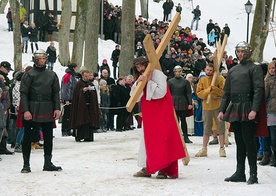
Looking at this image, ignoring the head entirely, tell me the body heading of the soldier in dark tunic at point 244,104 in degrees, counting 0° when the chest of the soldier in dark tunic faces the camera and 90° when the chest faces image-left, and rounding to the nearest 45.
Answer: approximately 45°

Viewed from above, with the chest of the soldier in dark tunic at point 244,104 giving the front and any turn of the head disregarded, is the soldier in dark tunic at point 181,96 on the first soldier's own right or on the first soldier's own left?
on the first soldier's own right

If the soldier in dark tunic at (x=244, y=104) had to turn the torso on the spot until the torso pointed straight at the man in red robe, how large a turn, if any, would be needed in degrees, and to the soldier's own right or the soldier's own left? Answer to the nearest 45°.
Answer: approximately 45° to the soldier's own right

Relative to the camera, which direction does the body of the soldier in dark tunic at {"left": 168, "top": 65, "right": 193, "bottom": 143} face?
toward the camera

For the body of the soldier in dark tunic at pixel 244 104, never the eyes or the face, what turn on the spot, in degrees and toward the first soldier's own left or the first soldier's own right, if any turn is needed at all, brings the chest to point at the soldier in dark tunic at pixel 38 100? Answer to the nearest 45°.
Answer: approximately 45° to the first soldier's own right

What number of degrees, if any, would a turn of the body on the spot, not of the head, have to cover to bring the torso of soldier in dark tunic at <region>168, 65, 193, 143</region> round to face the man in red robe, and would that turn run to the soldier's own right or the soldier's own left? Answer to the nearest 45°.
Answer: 0° — they already face them

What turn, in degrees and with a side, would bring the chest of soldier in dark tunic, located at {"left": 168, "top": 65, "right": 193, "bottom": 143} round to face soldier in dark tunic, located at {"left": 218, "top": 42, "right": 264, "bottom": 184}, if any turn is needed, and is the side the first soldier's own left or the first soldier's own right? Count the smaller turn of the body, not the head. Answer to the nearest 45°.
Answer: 0° — they already face them
